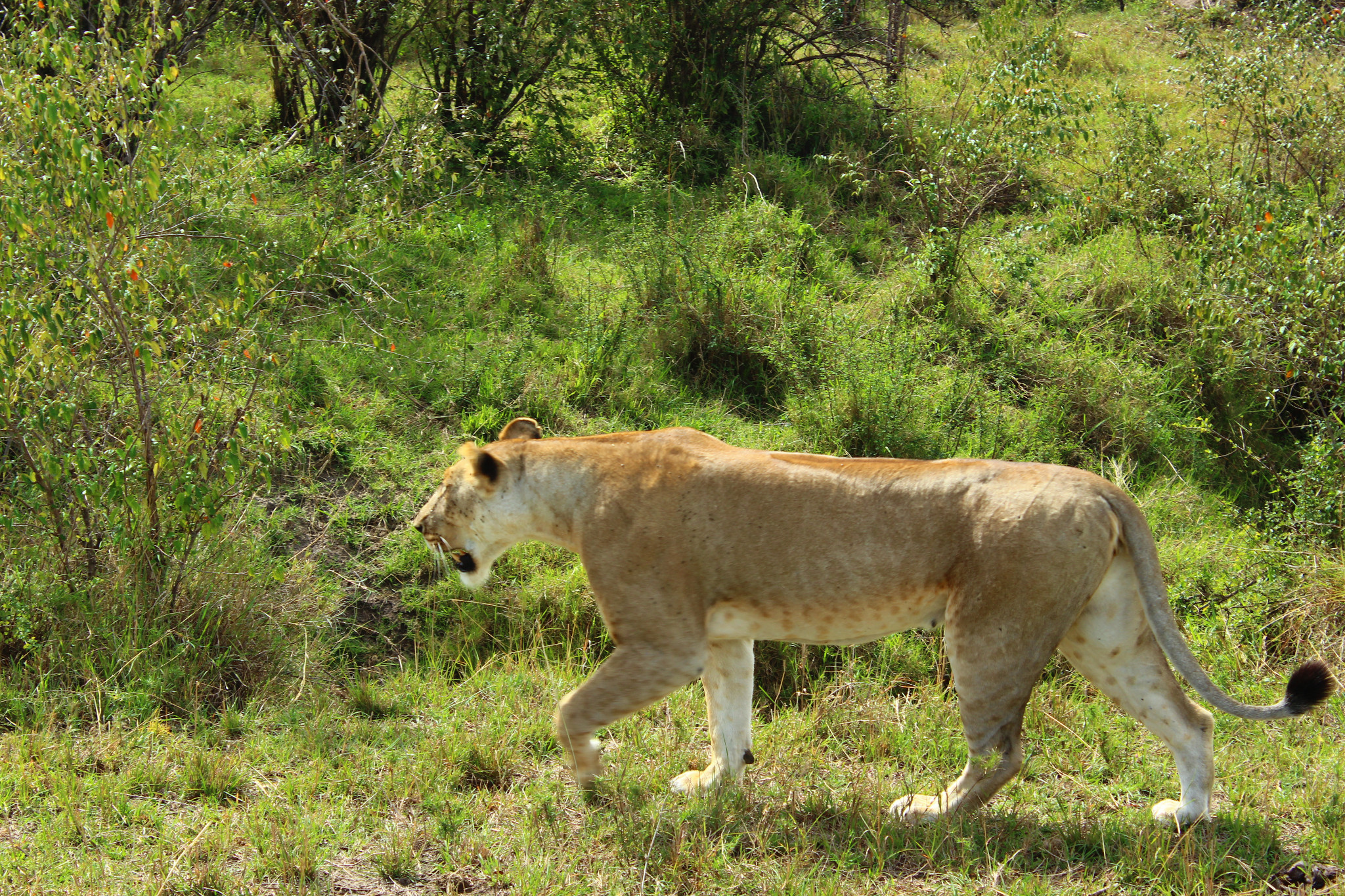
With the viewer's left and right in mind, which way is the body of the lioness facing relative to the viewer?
facing to the left of the viewer
